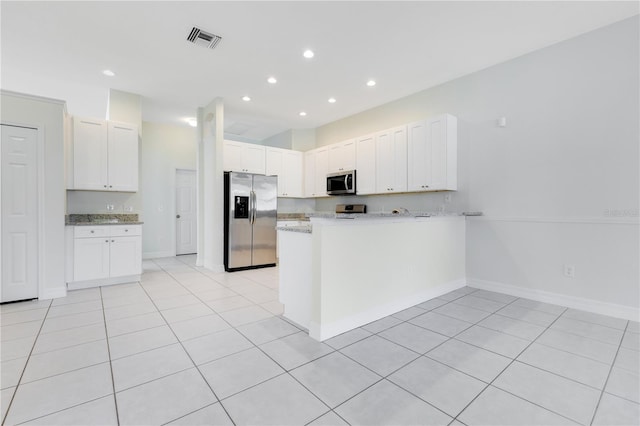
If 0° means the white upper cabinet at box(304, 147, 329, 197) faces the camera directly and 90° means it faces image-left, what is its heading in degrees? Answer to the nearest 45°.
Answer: approximately 45°

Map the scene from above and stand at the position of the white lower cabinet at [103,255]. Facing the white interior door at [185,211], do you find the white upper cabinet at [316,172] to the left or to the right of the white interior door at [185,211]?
right

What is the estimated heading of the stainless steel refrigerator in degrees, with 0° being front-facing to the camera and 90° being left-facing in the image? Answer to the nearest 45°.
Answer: approximately 315°

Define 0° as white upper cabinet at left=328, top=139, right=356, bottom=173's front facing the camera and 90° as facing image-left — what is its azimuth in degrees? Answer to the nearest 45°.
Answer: approximately 45°

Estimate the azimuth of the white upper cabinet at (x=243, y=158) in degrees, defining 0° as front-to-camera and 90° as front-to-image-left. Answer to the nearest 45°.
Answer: approximately 315°

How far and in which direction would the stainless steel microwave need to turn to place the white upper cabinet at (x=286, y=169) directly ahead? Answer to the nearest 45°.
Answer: approximately 90° to its right

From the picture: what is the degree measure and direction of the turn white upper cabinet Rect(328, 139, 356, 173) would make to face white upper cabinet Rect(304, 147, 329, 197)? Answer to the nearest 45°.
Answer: approximately 90° to its right

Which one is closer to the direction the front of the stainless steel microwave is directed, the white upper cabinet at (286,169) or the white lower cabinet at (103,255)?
the white lower cabinet
